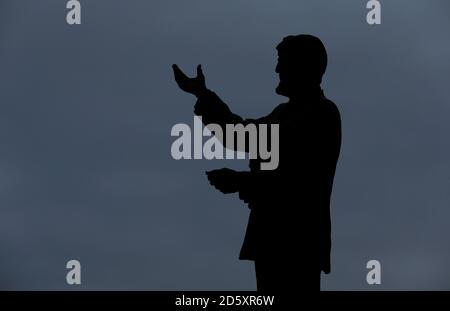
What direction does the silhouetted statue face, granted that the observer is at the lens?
facing to the left of the viewer
